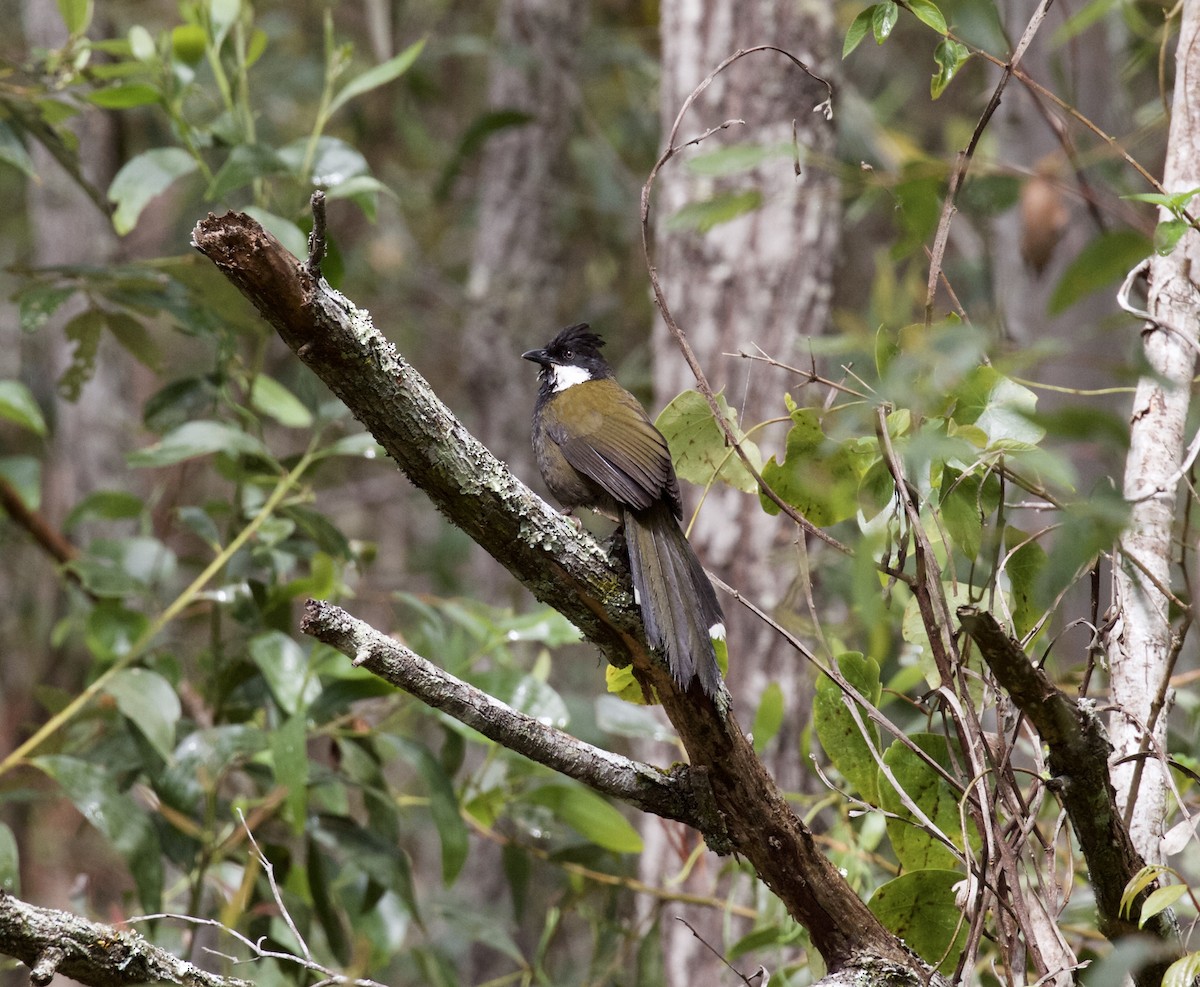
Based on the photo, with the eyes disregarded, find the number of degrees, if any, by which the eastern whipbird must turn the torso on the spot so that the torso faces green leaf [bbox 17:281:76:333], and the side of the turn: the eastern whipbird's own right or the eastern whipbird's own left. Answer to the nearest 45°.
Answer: approximately 45° to the eastern whipbird's own left

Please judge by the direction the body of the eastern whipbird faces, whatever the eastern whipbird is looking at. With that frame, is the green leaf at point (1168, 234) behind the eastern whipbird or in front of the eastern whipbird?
behind

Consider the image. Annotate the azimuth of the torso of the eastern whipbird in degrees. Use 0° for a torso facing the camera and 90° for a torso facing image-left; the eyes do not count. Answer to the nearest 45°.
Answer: approximately 135°

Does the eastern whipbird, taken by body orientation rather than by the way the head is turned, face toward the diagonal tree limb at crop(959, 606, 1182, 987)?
no
